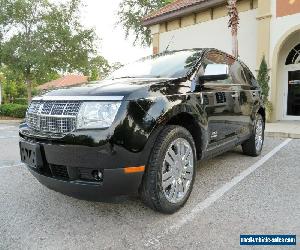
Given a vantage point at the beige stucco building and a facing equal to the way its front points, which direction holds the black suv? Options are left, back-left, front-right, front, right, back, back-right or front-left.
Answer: front-left

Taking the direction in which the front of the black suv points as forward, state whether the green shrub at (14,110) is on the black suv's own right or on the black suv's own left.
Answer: on the black suv's own right

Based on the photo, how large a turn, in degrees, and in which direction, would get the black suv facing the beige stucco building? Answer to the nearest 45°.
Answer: approximately 180°

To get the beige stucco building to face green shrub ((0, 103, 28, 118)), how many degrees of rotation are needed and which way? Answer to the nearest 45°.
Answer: approximately 45° to its right

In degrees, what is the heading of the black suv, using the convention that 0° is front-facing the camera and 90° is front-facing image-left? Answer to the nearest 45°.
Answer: approximately 45°

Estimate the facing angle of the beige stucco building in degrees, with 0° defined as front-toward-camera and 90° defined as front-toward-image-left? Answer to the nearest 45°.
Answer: approximately 45°

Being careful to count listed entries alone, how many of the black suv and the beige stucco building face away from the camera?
0

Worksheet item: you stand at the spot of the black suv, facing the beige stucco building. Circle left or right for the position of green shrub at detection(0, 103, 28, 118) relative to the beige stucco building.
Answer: left
